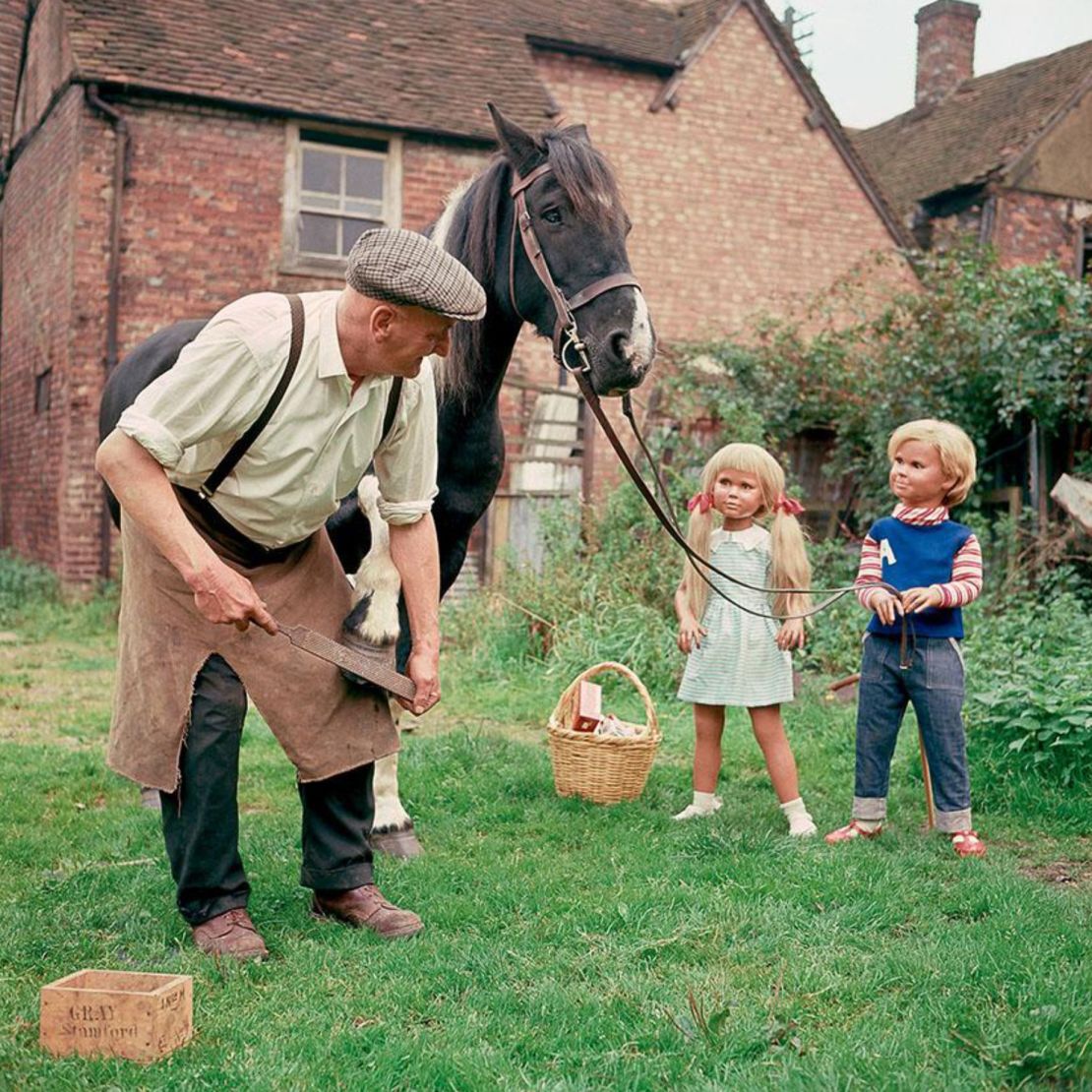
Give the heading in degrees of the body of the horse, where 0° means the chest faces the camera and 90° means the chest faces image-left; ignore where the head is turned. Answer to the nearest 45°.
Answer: approximately 315°

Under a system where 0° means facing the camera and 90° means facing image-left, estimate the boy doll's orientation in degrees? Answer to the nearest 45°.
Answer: approximately 0°

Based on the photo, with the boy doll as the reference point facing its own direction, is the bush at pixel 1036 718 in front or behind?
behind

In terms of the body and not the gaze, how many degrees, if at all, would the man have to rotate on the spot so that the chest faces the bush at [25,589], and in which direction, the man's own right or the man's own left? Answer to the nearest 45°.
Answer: approximately 135° to the man's own left

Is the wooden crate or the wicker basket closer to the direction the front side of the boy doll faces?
the wooden crate

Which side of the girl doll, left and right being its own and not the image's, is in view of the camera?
front

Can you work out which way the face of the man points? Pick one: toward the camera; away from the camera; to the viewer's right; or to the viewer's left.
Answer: to the viewer's right

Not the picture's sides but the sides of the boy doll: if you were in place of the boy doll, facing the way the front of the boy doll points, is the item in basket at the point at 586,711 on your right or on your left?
on your right

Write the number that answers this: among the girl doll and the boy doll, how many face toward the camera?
2

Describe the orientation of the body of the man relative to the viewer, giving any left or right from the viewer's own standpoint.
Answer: facing the viewer and to the right of the viewer

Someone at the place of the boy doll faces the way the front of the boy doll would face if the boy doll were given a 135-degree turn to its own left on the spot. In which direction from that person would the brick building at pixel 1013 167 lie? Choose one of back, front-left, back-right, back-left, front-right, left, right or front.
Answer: front-left

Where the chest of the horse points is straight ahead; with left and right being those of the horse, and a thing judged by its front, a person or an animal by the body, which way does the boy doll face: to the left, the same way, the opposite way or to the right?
to the right
